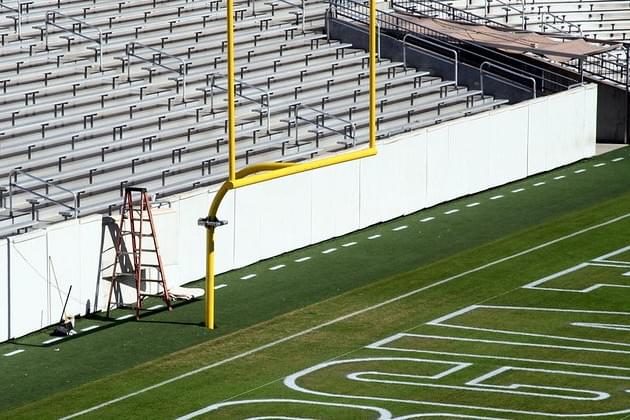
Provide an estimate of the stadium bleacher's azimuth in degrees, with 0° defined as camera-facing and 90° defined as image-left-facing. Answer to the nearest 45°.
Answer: approximately 315°

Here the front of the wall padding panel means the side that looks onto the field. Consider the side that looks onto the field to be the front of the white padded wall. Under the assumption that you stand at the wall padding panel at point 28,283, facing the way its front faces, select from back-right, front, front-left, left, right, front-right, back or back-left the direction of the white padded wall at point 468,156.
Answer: left

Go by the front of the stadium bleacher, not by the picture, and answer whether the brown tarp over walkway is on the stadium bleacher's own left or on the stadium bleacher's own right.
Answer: on the stadium bleacher's own left

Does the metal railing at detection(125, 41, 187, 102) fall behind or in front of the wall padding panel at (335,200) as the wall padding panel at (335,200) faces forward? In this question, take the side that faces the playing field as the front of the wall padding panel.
behind

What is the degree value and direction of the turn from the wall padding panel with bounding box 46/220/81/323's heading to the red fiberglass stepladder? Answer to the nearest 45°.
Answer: approximately 90° to its left

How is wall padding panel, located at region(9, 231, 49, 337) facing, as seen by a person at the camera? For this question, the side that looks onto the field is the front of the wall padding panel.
facing the viewer and to the right of the viewer

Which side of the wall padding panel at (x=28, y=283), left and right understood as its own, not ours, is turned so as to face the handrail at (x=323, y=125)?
left

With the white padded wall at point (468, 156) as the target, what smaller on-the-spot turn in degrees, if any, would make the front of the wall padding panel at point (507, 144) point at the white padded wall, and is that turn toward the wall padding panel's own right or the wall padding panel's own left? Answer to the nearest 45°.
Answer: approximately 90° to the wall padding panel's own right

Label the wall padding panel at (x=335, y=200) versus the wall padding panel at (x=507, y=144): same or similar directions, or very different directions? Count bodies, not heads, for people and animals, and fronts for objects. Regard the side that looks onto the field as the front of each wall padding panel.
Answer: same or similar directions

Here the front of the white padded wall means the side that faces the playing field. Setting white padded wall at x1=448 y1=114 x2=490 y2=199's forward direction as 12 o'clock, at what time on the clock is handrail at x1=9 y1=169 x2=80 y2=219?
The handrail is roughly at 3 o'clock from the white padded wall.

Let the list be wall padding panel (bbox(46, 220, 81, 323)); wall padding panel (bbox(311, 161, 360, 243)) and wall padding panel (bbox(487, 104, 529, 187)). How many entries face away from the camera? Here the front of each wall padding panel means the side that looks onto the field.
0

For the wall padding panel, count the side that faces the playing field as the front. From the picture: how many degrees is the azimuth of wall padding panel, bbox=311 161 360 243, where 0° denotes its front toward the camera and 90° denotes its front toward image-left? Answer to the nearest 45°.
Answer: approximately 315°

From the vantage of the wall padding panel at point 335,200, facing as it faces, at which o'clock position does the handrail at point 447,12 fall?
The handrail is roughly at 8 o'clock from the wall padding panel.

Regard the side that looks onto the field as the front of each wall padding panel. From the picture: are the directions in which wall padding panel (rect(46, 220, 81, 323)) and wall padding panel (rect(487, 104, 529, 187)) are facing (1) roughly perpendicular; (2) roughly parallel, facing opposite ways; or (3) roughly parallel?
roughly parallel

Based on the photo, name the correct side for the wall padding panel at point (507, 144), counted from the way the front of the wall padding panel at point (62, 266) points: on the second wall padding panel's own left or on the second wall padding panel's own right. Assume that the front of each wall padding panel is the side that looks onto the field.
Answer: on the second wall padding panel's own left

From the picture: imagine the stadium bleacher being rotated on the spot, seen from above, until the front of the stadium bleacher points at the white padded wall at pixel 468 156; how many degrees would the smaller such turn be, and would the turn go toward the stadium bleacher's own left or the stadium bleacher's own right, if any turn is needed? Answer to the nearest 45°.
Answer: approximately 45° to the stadium bleacher's own left

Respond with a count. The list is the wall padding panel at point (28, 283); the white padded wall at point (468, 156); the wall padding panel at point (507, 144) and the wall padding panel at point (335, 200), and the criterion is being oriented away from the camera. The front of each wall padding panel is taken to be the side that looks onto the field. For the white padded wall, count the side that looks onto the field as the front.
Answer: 0

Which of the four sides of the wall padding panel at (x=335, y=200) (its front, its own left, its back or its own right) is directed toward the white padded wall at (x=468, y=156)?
left

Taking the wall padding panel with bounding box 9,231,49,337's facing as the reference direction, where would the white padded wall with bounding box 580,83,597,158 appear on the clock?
The white padded wall is roughly at 9 o'clock from the wall padding panel.
